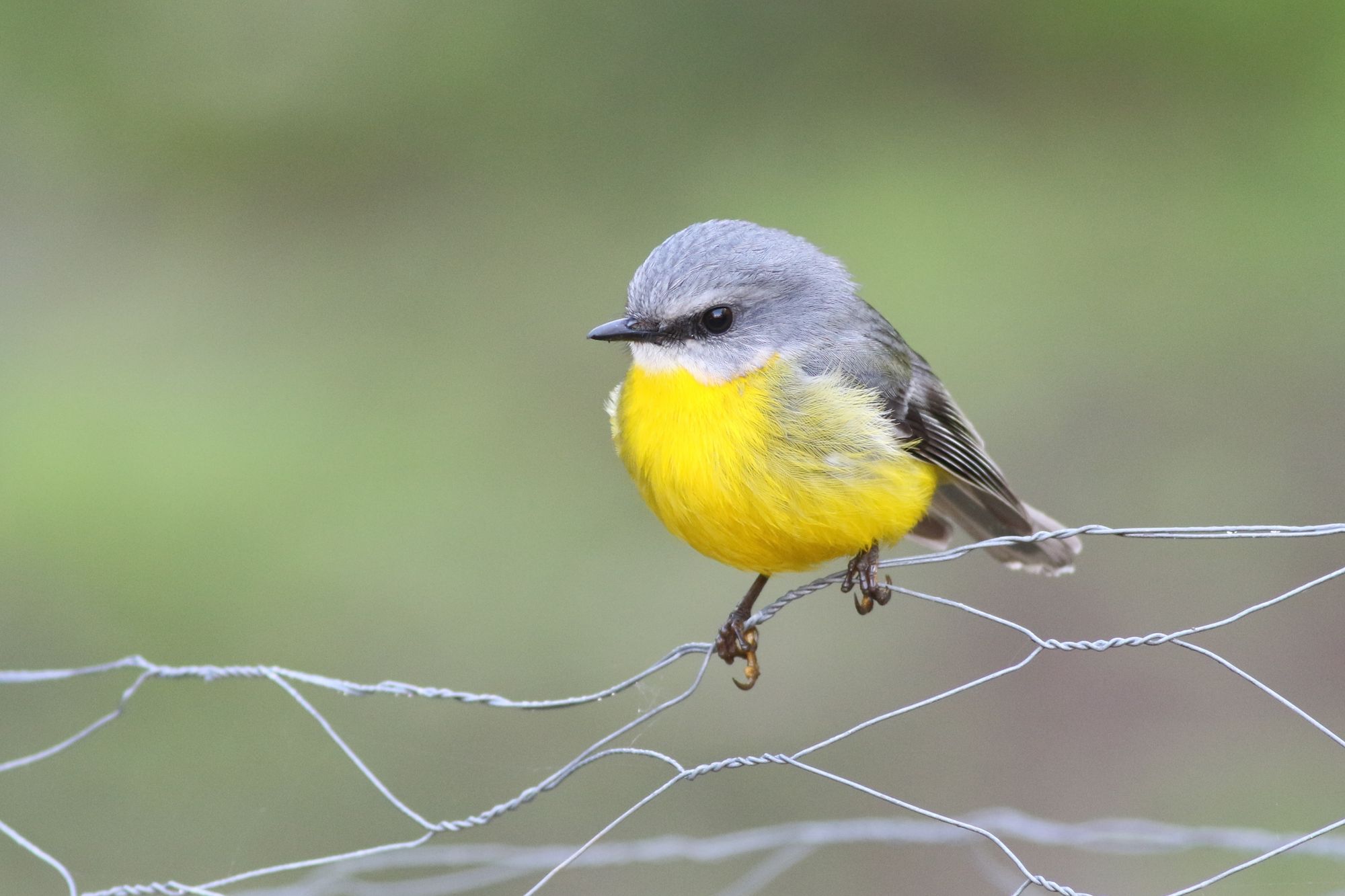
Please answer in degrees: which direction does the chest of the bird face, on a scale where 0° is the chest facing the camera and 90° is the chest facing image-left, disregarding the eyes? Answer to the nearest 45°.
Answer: approximately 45°
